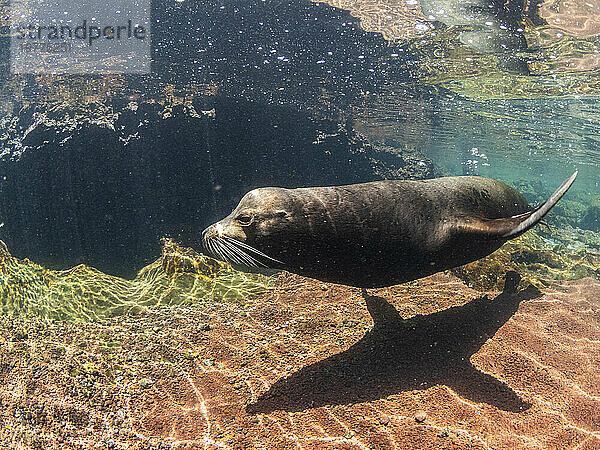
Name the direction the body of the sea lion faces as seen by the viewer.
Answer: to the viewer's left
